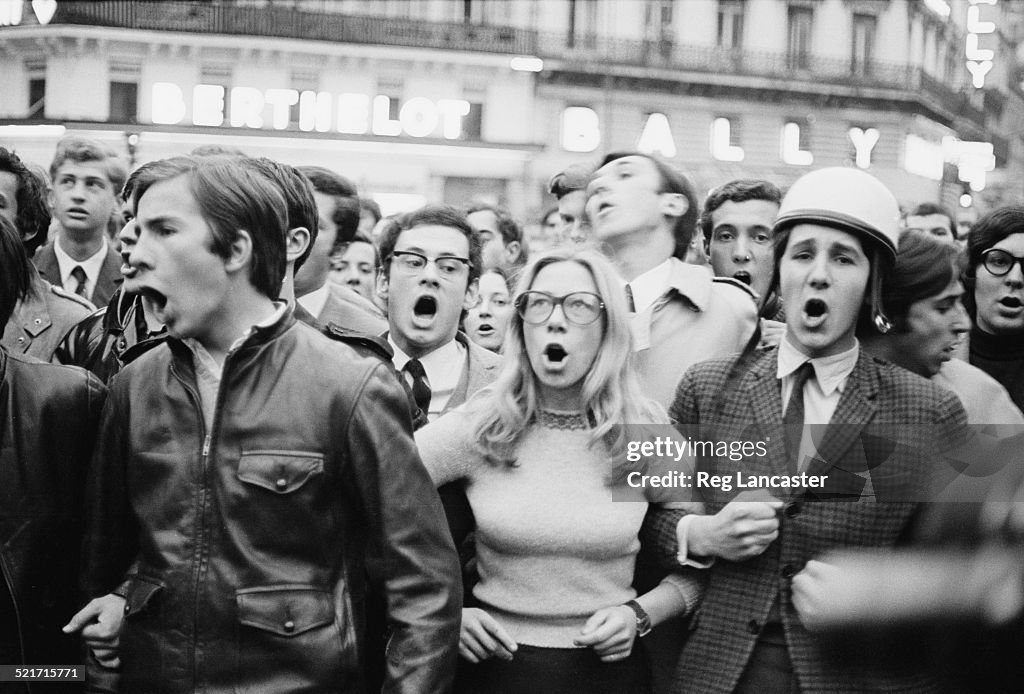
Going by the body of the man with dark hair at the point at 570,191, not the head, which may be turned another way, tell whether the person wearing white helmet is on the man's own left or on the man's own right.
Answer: on the man's own left

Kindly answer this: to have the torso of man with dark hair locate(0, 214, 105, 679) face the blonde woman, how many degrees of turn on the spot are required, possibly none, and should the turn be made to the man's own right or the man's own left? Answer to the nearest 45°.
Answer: approximately 135° to the man's own left

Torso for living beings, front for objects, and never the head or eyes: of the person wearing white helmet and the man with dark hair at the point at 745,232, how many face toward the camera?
2

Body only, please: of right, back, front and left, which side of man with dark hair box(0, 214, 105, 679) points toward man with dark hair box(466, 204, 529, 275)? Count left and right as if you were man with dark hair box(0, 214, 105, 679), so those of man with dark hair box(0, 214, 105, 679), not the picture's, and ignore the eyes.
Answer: back

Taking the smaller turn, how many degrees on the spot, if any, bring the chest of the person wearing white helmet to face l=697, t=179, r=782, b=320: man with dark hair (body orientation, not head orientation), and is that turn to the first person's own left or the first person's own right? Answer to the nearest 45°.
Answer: approximately 180°

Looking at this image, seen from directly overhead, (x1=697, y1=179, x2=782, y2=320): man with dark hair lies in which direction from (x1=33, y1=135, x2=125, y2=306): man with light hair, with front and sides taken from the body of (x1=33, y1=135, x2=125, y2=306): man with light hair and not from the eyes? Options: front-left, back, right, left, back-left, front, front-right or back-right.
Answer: front-left

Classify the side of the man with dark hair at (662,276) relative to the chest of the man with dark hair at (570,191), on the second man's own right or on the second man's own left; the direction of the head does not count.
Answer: on the second man's own left

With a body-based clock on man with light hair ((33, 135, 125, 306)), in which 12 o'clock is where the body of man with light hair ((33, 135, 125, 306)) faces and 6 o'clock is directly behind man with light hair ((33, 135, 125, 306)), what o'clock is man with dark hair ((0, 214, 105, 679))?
man with dark hair ((0, 214, 105, 679)) is roughly at 12 o'clock from man with light hair ((33, 135, 125, 306)).

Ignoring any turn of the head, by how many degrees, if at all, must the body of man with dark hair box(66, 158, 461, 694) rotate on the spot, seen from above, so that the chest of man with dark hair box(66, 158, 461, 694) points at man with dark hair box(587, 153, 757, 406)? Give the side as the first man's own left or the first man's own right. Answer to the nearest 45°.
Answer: approximately 180°

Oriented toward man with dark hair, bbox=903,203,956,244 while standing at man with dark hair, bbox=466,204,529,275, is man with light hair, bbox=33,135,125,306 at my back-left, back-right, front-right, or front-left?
back-right
